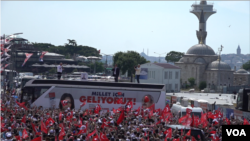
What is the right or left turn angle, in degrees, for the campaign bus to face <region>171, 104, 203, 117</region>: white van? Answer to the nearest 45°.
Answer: approximately 180°

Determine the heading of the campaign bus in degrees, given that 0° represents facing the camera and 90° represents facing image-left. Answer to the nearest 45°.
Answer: approximately 90°
